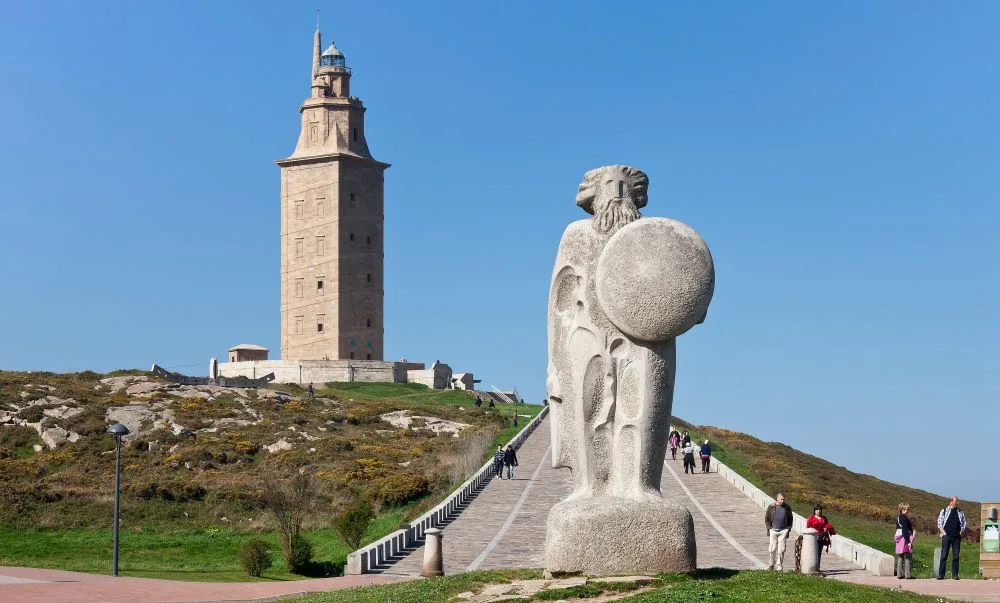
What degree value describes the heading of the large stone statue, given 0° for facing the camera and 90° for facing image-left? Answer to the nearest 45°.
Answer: approximately 0°

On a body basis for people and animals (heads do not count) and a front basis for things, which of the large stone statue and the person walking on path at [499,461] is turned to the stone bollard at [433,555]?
the person walking on path

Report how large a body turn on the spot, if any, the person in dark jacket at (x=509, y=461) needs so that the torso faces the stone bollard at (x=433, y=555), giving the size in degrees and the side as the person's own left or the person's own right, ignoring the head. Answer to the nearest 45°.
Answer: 0° — they already face it

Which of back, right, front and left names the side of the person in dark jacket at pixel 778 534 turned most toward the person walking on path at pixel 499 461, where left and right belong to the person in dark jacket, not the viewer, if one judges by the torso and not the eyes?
back

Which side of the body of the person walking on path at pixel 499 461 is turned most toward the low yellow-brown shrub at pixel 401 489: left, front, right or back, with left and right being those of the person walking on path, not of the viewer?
right

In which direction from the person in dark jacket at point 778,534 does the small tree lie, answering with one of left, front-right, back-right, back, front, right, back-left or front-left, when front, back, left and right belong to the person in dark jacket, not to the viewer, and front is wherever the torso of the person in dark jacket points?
back-right

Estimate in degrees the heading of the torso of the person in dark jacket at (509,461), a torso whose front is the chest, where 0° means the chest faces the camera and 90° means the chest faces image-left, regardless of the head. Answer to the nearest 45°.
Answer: approximately 0°

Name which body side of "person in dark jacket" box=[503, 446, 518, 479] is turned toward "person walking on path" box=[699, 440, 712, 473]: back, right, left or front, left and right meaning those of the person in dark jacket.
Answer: left

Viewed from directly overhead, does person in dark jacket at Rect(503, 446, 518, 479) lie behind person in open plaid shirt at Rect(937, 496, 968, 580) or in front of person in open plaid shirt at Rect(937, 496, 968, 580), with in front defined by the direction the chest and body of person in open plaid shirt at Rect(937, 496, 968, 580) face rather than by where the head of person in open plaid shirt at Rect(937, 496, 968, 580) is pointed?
behind

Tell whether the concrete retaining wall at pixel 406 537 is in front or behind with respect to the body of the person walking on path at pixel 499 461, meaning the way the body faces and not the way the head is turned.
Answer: in front

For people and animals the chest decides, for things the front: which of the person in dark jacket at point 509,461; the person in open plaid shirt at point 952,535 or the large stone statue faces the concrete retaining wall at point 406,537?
the person in dark jacket at point 509,461

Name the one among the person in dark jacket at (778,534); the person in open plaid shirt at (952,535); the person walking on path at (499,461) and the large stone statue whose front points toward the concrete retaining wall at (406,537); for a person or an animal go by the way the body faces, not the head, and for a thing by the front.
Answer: the person walking on path
